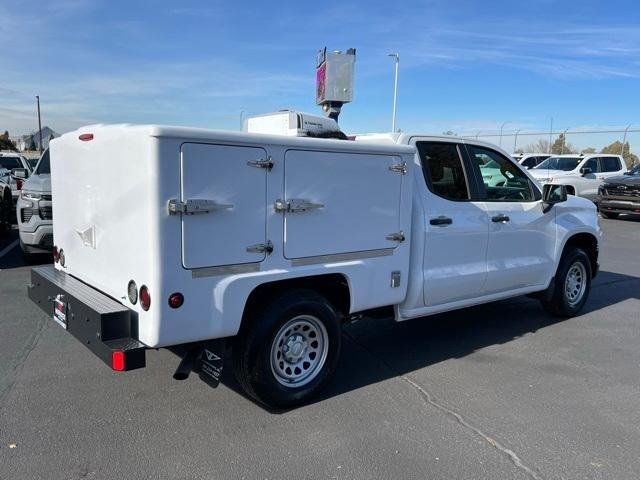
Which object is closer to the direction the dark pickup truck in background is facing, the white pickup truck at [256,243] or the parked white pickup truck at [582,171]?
the white pickup truck at [256,243]

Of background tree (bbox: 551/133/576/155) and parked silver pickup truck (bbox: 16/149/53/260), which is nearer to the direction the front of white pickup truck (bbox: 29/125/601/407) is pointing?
the background tree

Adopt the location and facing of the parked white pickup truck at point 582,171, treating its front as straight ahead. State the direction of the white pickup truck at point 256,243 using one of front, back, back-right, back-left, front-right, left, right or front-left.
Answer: front-left

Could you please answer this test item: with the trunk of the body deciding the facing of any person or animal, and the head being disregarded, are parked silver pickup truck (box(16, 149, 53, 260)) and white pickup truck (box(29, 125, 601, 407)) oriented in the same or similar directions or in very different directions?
very different directions

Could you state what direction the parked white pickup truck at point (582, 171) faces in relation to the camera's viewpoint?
facing the viewer and to the left of the viewer

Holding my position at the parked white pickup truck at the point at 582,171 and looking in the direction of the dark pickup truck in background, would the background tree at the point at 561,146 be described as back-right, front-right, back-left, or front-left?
back-left

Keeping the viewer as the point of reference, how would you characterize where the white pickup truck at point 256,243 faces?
facing away from the viewer and to the right of the viewer

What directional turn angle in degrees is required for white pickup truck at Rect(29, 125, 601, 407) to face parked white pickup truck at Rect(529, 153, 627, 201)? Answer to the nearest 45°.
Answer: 0° — it already faces it

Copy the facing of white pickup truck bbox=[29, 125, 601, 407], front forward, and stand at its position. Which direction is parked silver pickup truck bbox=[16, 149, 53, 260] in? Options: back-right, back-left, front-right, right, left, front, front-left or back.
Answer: left

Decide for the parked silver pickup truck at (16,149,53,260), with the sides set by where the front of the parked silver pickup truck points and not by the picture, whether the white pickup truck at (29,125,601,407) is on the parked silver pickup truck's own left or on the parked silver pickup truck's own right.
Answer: on the parked silver pickup truck's own left

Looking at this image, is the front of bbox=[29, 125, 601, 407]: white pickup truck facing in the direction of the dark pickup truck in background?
yes

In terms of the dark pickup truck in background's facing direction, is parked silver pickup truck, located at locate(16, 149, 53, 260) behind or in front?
in front

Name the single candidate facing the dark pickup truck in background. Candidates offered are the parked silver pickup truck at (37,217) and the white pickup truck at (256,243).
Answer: the white pickup truck

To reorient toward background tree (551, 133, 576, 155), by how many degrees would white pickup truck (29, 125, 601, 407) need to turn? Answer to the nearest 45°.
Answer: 0° — it already faces it

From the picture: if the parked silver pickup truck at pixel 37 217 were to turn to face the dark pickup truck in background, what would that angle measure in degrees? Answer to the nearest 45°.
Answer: approximately 135° to its left

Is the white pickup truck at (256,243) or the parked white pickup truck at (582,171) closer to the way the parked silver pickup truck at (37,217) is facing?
the white pickup truck at (256,243)
